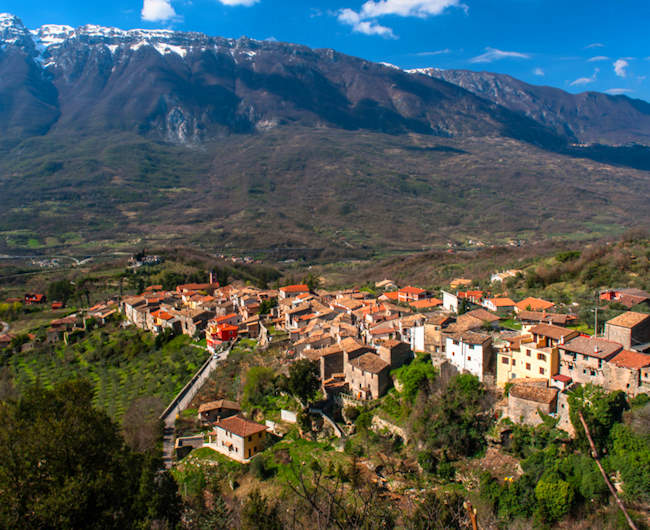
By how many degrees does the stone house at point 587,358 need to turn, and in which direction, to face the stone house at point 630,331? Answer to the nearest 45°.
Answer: approximately 180°

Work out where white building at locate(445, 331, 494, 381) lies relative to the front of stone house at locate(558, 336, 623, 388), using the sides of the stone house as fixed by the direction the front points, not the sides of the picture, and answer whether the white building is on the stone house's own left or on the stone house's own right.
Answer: on the stone house's own right

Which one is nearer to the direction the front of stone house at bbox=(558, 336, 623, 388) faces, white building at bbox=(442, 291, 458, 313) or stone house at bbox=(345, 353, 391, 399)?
the stone house

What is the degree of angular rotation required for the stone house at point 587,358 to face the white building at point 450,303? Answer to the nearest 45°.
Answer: approximately 90° to its right

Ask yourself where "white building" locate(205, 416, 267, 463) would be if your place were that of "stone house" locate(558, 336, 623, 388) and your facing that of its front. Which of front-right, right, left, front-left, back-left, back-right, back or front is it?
front-right

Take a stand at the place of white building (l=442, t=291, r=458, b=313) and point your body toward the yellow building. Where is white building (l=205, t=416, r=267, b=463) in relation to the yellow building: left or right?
right

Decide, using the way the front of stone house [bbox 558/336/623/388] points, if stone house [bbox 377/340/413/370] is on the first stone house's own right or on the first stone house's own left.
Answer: on the first stone house's own right

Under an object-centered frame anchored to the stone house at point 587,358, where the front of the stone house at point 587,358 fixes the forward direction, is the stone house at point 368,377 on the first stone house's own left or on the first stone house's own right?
on the first stone house's own right

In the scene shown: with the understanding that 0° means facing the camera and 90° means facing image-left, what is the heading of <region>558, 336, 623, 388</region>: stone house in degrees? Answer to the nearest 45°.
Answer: approximately 45°

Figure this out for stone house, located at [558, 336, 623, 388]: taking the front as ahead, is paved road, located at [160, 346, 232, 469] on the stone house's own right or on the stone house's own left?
on the stone house's own right

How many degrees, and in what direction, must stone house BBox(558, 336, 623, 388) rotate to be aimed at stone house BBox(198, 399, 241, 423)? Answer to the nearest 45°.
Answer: approximately 45° to its right

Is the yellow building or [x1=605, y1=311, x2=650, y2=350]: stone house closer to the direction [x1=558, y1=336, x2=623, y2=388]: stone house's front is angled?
the yellow building

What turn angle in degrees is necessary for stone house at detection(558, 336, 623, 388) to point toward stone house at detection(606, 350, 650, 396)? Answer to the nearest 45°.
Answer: approximately 90° to its left
